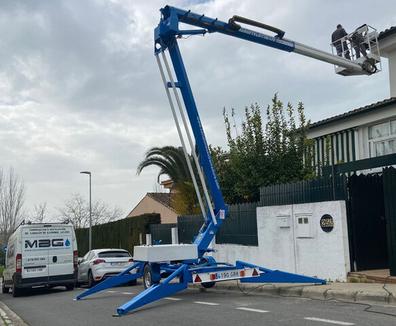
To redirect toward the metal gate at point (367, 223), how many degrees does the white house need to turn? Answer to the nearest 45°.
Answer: approximately 45° to its left

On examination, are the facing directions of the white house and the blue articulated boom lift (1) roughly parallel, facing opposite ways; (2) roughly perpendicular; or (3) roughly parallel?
roughly perpendicular

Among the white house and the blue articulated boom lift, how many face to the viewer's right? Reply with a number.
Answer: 0

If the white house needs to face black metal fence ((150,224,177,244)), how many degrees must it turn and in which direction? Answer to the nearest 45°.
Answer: approximately 45° to its right

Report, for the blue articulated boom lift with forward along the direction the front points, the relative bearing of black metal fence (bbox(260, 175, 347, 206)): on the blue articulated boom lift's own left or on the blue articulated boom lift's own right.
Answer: on the blue articulated boom lift's own right

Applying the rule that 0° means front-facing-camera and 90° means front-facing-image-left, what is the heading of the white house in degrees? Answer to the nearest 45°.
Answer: approximately 45°

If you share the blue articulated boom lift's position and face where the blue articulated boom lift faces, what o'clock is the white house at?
The white house is roughly at 3 o'clock from the blue articulated boom lift.

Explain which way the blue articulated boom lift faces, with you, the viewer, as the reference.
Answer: facing away from the viewer and to the left of the viewer
